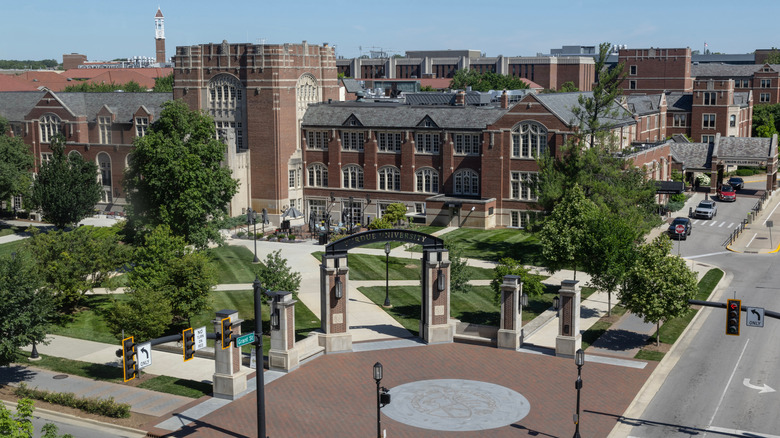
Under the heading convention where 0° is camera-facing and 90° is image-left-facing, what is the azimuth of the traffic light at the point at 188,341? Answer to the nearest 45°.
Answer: approximately 315°

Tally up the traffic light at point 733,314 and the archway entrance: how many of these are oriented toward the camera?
2

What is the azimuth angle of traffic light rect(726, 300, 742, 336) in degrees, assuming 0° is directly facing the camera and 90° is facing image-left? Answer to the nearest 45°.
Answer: approximately 0°

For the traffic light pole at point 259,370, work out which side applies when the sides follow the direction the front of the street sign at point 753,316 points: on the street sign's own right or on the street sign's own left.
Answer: on the street sign's own right

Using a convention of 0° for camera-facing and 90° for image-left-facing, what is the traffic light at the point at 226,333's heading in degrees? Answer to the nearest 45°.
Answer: approximately 315°

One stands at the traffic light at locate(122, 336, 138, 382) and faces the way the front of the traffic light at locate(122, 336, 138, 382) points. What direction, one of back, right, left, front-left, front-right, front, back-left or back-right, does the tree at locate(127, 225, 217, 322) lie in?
back-left
